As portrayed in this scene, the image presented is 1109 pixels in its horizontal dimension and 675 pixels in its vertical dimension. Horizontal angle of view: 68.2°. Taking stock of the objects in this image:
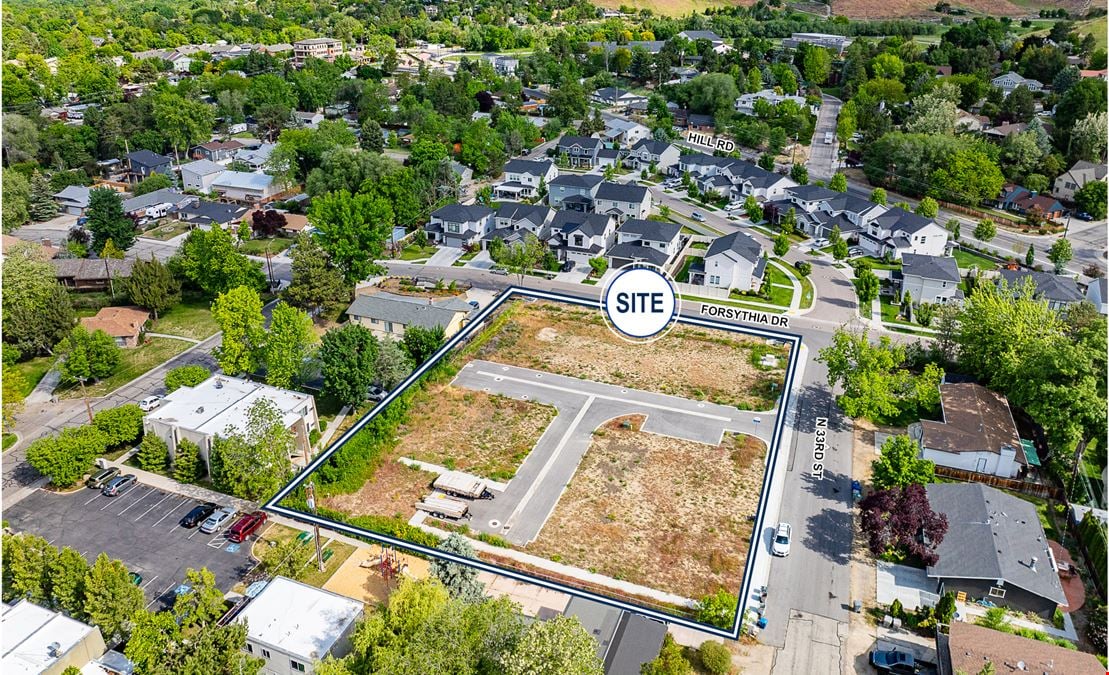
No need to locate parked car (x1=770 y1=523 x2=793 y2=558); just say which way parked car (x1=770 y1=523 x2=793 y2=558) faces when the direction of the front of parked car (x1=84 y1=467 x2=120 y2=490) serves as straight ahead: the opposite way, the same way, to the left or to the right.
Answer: the opposite way

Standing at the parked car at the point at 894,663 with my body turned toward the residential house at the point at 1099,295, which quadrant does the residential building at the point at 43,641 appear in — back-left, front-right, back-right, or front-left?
back-left

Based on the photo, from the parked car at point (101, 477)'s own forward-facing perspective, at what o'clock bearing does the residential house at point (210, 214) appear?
The residential house is roughly at 11 o'clock from the parked car.

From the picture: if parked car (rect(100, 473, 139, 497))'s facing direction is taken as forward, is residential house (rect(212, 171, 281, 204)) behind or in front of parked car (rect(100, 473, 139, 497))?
in front

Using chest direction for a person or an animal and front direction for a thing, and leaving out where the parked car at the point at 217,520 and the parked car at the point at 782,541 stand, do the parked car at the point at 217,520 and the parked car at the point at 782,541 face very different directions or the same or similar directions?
very different directions

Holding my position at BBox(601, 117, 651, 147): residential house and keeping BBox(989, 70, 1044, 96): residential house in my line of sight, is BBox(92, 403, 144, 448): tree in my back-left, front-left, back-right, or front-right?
back-right

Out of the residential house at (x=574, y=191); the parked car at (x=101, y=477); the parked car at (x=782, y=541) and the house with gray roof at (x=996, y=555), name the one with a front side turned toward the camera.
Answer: the parked car at (x=782, y=541)

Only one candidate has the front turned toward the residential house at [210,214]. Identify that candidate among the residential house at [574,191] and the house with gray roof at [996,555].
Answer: the house with gray roof

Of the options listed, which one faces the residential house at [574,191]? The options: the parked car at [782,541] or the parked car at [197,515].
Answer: the parked car at [197,515]
